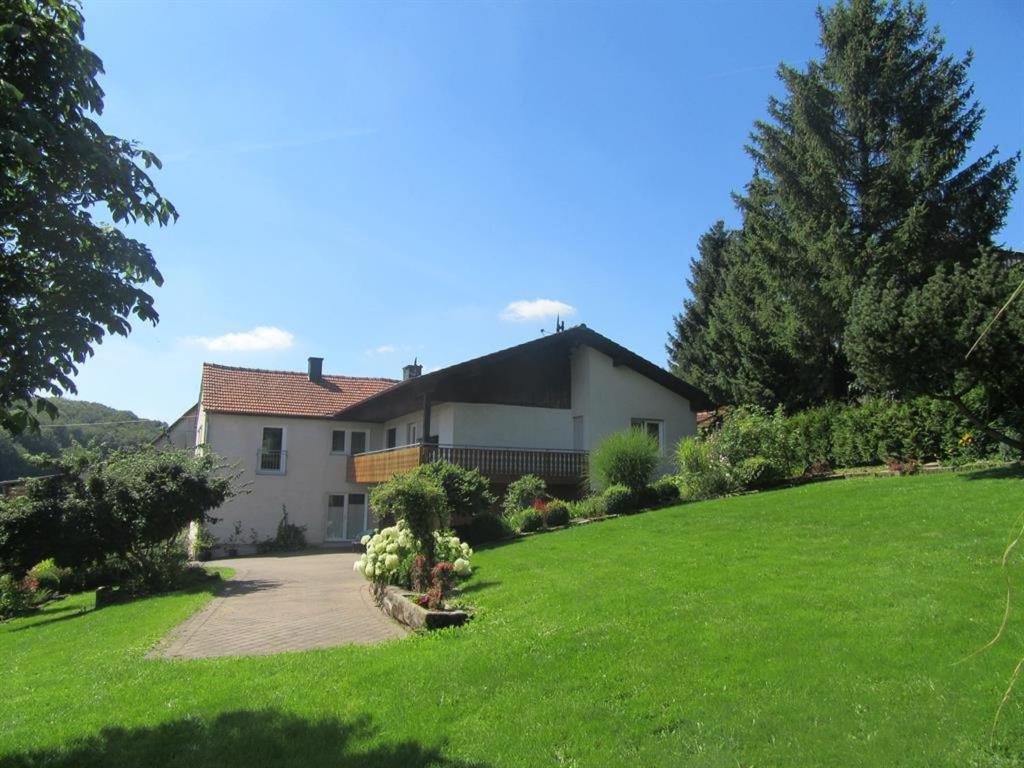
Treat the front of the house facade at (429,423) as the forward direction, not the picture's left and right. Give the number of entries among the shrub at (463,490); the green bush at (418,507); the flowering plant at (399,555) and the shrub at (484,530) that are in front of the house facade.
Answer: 4

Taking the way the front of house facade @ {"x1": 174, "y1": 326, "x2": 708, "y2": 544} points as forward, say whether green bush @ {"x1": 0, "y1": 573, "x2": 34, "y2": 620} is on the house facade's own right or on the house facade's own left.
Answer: on the house facade's own right

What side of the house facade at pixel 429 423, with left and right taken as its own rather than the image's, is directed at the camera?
front

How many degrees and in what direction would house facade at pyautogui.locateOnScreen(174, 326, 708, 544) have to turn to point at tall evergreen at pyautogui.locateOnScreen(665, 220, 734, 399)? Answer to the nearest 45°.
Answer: approximately 135° to its left

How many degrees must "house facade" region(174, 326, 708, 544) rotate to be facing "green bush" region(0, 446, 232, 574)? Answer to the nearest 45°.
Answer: approximately 45° to its right

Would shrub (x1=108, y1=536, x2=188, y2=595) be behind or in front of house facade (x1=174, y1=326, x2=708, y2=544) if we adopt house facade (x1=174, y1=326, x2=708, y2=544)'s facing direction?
in front

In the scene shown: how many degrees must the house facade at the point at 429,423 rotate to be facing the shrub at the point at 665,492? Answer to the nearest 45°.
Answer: approximately 45° to its left

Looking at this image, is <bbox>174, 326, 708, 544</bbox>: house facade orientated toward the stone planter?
yes

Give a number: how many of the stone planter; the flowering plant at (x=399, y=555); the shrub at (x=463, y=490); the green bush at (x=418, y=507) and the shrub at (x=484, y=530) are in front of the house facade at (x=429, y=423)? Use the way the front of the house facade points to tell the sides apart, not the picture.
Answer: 5

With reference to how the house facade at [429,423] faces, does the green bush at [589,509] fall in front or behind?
in front

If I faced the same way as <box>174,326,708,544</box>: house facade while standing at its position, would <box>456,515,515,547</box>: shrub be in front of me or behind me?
in front

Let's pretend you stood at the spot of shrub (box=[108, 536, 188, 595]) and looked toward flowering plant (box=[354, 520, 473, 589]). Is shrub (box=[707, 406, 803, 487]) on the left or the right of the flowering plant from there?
left
